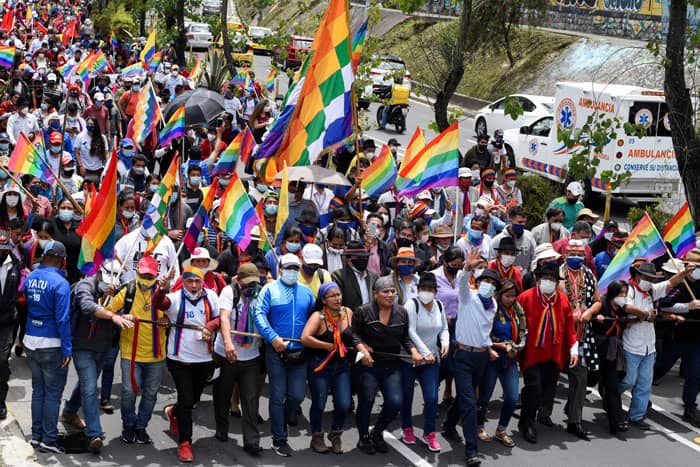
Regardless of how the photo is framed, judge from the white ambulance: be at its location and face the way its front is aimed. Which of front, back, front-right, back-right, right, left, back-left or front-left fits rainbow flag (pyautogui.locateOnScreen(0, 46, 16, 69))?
front-left

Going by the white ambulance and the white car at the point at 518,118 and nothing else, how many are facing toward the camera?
0

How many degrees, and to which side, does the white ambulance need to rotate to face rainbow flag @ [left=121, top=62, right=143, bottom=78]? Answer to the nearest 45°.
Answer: approximately 45° to its left

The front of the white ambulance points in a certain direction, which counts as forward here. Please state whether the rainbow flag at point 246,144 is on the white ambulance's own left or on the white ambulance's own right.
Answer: on the white ambulance's own left
